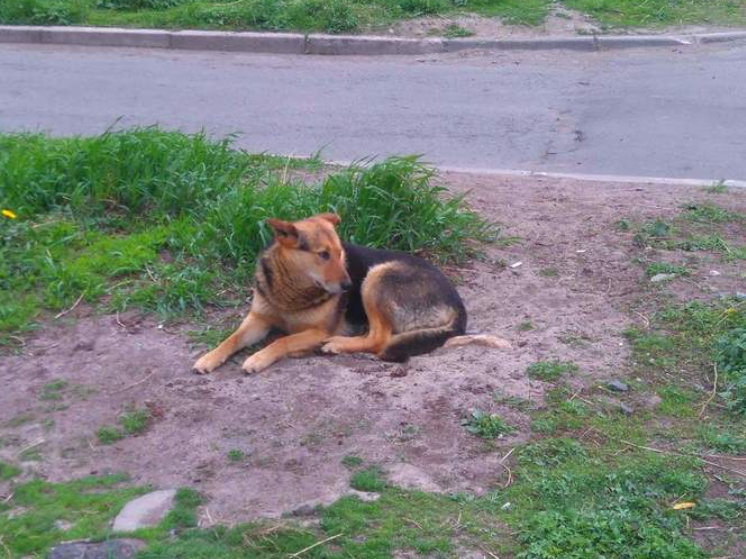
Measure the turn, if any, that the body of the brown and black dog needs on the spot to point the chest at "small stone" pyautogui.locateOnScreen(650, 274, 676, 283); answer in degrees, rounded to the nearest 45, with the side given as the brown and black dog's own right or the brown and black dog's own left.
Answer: approximately 135° to the brown and black dog's own left

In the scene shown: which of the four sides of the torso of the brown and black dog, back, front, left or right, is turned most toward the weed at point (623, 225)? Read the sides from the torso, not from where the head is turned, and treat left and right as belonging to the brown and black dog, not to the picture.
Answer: back

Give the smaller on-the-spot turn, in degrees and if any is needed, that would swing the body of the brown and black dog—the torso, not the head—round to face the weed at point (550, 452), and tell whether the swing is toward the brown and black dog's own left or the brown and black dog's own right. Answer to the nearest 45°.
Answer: approximately 90° to the brown and black dog's own left

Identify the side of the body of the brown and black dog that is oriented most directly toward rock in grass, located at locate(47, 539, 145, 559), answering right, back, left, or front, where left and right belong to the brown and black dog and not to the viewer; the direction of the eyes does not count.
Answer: front

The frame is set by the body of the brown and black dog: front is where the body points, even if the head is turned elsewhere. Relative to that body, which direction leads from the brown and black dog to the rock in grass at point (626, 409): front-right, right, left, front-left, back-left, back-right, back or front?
left

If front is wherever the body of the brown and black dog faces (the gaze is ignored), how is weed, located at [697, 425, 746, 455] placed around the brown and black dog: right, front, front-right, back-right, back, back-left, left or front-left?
left

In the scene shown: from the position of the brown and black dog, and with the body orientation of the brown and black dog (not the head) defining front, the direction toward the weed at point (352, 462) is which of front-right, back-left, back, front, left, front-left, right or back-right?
front-left

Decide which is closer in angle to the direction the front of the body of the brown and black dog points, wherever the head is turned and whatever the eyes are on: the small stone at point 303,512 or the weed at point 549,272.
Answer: the small stone

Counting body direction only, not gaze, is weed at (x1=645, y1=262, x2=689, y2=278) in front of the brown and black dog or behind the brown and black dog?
behind

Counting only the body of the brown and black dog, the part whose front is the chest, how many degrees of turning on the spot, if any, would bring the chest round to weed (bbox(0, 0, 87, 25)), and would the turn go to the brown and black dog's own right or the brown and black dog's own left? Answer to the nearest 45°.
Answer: approximately 90° to the brown and black dog's own right

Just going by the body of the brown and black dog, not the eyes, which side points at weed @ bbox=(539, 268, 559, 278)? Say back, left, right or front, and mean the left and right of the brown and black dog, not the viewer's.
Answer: back

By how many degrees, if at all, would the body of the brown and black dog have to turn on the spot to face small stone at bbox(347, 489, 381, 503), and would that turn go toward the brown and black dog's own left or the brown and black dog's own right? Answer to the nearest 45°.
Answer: approximately 45° to the brown and black dog's own left

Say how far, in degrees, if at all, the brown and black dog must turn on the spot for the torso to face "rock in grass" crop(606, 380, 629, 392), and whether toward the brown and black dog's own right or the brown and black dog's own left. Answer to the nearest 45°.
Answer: approximately 90° to the brown and black dog's own left

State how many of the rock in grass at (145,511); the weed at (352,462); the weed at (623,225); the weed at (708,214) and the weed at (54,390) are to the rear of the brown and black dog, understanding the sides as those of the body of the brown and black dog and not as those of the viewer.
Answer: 2

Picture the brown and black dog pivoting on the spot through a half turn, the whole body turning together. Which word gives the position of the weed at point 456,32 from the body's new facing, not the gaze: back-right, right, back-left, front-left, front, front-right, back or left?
front-left

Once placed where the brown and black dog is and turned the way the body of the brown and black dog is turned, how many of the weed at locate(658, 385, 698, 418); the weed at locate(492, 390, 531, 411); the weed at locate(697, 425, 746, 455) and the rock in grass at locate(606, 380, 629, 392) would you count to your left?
4

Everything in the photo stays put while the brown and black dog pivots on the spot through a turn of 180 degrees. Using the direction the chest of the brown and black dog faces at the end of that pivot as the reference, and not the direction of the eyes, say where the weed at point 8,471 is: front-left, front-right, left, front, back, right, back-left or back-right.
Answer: back

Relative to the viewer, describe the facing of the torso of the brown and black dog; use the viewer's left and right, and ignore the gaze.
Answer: facing the viewer and to the left of the viewer
